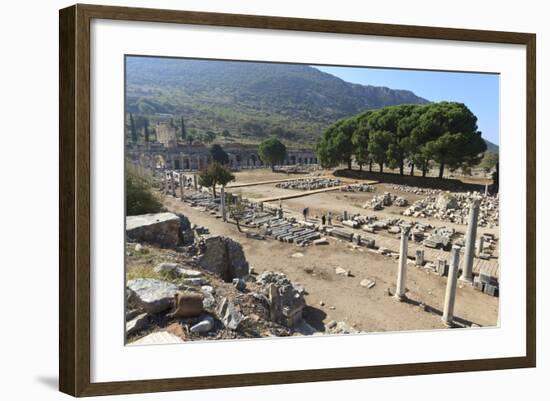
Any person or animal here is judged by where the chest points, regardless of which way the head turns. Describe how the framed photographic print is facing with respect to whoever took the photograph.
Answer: facing the viewer and to the right of the viewer
